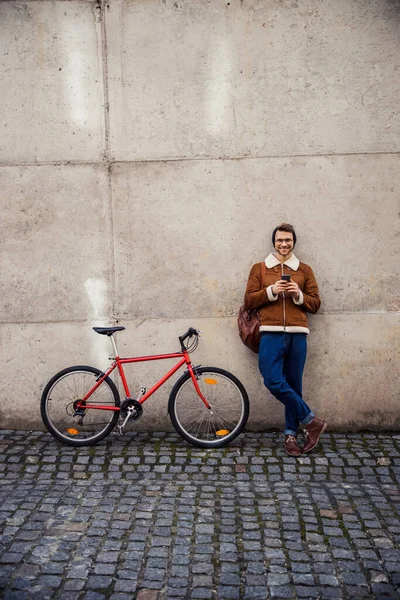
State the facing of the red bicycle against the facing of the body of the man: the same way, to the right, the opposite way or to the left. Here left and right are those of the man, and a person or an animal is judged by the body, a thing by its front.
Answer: to the left

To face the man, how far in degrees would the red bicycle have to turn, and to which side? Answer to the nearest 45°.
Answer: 0° — it already faces them

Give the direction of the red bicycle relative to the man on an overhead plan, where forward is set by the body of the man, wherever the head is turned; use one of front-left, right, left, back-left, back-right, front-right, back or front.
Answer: right

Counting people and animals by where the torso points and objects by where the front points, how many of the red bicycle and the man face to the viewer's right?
1

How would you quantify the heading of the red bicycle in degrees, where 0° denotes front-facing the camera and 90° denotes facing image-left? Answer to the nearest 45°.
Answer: approximately 270°

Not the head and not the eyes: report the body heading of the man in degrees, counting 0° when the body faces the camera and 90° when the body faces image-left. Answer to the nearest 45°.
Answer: approximately 0°
